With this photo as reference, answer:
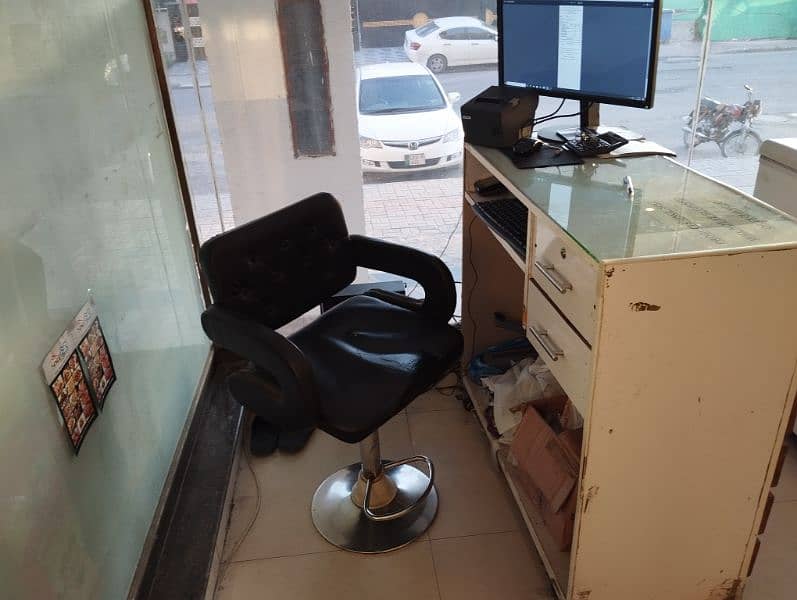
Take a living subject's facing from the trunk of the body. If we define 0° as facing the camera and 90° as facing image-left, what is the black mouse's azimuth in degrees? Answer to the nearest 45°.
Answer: approximately 225°

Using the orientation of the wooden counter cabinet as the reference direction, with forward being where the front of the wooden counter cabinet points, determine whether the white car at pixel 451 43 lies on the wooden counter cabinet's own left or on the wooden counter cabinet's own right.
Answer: on the wooden counter cabinet's own right

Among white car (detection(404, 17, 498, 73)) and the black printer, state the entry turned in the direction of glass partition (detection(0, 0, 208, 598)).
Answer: the black printer

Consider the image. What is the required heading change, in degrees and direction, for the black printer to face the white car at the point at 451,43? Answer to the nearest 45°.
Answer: approximately 135° to its right

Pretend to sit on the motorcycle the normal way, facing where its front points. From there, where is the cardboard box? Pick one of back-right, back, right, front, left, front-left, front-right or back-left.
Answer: right

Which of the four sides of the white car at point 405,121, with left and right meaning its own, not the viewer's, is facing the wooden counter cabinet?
front

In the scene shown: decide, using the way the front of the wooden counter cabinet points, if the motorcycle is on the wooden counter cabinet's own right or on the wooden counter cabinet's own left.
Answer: on the wooden counter cabinet's own right

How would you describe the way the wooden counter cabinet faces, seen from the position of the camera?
facing to the left of the viewer

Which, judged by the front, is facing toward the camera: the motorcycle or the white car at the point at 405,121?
the white car

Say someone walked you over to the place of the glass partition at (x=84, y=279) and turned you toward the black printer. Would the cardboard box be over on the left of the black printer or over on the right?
right

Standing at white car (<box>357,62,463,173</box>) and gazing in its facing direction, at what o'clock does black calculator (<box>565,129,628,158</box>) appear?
The black calculator is roughly at 11 o'clock from the white car.

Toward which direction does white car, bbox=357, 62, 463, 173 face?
toward the camera

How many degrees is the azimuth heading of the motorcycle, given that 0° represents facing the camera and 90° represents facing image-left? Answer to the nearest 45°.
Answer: approximately 270°
